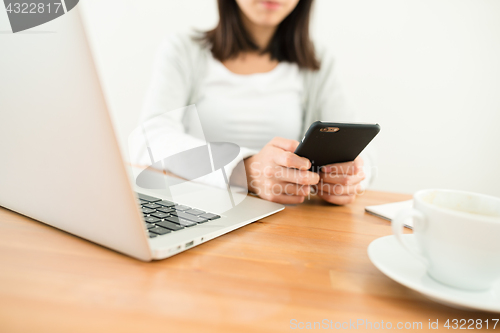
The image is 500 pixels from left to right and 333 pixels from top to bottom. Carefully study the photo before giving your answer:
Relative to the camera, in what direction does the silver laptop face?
facing away from the viewer and to the right of the viewer

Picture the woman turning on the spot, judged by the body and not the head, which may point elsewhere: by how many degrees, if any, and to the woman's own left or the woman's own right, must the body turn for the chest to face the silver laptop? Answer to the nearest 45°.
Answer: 0° — they already face it

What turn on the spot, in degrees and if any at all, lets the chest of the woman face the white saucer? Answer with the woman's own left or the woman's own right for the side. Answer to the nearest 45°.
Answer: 0° — they already face it

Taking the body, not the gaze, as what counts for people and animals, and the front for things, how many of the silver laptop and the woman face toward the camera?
1

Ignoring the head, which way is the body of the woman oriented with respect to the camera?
toward the camera

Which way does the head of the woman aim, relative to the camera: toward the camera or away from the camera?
toward the camera

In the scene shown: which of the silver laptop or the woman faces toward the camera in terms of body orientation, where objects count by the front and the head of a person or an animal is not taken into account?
the woman

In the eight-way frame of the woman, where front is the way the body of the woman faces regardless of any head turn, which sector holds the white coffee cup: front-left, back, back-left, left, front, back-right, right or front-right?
front

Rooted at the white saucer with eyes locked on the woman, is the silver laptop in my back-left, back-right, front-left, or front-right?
front-left
